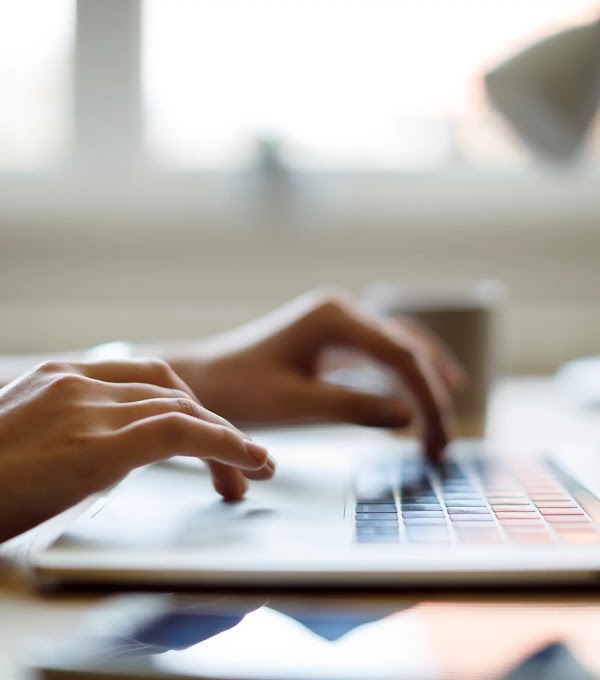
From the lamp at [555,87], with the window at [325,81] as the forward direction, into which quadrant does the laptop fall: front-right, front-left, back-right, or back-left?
back-left

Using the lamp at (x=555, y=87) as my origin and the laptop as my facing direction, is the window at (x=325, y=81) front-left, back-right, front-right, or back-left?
back-right

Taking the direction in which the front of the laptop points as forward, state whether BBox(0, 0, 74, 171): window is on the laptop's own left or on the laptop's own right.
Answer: on the laptop's own right

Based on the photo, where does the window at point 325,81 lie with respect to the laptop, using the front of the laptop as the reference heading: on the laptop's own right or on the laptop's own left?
on the laptop's own right
